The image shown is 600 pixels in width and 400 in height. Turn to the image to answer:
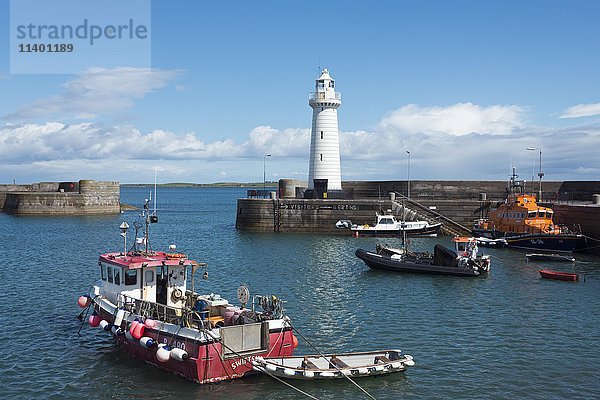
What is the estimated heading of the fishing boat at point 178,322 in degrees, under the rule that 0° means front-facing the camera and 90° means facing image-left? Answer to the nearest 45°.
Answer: approximately 135°

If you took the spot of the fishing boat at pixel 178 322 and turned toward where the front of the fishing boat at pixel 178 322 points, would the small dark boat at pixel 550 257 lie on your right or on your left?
on your right

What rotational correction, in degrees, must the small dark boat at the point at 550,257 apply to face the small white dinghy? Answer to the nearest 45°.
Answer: approximately 90° to its left

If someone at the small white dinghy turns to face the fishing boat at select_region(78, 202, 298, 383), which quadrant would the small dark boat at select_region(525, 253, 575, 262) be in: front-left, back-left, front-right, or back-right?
back-right
